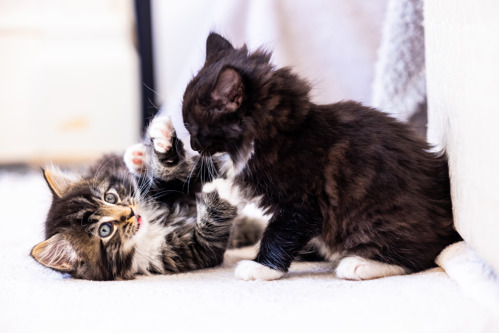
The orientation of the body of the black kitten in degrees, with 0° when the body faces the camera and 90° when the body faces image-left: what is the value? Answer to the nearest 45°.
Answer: approximately 90°
